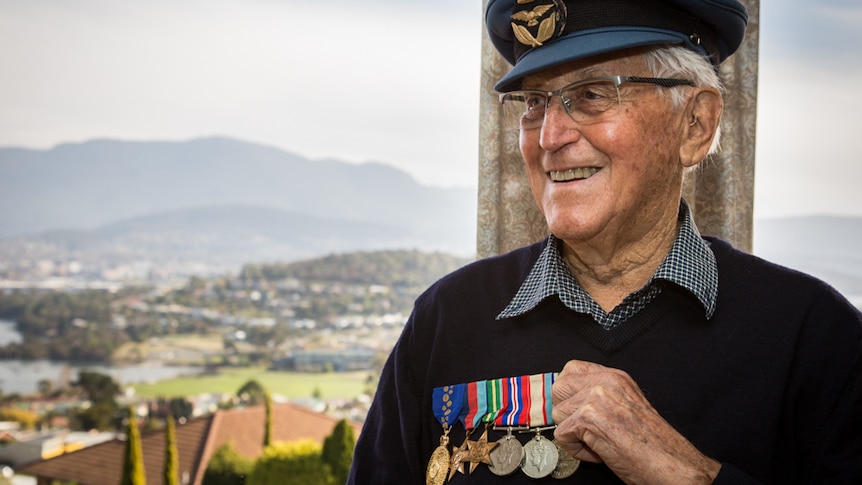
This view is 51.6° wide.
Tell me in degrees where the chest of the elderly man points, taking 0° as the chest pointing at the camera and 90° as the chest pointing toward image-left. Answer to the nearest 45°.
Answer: approximately 0°

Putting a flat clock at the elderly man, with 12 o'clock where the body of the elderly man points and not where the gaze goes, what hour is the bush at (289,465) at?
The bush is roughly at 5 o'clock from the elderly man.

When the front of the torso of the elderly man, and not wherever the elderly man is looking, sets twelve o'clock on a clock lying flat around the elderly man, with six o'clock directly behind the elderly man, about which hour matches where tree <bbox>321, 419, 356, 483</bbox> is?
The tree is roughly at 5 o'clock from the elderly man.

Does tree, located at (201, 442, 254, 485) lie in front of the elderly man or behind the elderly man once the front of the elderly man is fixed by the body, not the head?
behind

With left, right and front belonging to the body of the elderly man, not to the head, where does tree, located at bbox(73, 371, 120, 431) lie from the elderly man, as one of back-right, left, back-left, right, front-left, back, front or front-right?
back-right

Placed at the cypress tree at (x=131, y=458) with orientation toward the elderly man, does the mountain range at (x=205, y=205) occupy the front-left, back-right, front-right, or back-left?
back-left

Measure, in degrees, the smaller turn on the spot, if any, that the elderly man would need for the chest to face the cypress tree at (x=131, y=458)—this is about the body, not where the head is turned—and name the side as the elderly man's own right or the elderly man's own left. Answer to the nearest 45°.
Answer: approximately 135° to the elderly man's own right
